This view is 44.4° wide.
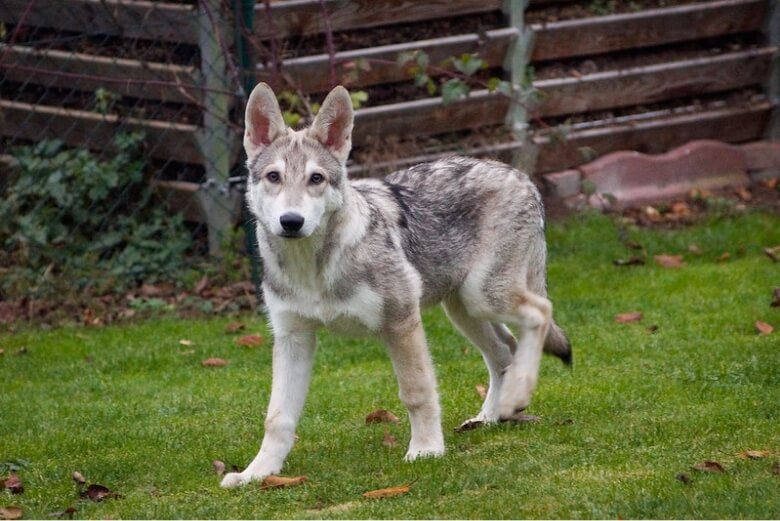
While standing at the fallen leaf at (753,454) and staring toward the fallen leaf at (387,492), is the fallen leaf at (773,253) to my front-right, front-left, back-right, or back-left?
back-right

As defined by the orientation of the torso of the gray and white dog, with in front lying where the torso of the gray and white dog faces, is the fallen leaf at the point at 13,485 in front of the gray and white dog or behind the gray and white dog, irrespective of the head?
in front

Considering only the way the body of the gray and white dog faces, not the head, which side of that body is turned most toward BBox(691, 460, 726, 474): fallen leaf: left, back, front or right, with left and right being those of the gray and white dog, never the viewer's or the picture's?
left

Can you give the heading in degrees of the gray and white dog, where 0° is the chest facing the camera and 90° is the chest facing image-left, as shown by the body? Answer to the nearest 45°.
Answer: approximately 45°

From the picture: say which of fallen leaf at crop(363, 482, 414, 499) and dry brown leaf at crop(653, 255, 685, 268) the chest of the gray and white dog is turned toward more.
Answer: the fallen leaf

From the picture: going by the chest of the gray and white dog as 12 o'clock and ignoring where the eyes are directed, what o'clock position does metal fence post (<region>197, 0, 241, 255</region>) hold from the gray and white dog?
The metal fence post is roughly at 4 o'clock from the gray and white dog.

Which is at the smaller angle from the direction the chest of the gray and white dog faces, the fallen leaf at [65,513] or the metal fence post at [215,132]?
the fallen leaf

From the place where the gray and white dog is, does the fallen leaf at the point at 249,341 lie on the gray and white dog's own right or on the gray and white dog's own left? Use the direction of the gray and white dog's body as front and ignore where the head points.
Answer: on the gray and white dog's own right

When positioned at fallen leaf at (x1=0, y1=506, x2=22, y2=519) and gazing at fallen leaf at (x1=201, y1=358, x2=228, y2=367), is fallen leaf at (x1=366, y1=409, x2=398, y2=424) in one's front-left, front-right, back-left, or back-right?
front-right

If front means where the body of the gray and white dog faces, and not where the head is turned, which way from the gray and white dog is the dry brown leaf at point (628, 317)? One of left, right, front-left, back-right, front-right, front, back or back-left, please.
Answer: back

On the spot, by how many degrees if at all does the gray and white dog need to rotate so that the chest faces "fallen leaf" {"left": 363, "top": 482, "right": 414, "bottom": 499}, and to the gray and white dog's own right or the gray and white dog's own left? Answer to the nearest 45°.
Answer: approximately 45° to the gray and white dog's own left

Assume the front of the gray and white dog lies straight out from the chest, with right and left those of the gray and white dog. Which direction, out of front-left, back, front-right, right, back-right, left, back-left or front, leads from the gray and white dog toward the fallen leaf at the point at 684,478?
left

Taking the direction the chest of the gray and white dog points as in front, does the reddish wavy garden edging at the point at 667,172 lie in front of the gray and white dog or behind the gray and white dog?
behind

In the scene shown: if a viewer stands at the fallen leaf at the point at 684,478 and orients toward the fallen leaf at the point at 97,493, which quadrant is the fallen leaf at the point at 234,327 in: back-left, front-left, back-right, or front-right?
front-right

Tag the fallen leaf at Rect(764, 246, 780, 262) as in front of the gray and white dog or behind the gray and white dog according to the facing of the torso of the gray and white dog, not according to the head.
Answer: behind
